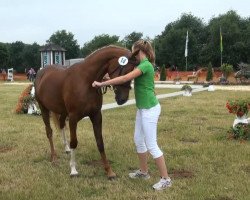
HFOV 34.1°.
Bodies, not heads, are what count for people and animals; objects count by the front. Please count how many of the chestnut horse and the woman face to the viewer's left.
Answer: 1

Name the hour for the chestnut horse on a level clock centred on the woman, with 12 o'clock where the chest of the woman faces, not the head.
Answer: The chestnut horse is roughly at 1 o'clock from the woman.

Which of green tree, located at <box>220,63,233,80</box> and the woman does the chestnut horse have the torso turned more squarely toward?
the woman

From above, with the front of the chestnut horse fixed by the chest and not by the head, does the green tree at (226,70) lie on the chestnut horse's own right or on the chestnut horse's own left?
on the chestnut horse's own left

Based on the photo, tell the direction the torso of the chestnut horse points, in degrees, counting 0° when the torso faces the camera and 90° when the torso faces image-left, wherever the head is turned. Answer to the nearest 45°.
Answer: approximately 315°

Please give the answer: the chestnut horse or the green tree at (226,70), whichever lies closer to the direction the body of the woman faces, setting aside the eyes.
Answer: the chestnut horse

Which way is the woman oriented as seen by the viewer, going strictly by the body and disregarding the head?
to the viewer's left
